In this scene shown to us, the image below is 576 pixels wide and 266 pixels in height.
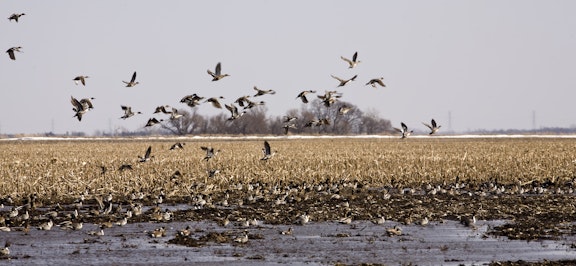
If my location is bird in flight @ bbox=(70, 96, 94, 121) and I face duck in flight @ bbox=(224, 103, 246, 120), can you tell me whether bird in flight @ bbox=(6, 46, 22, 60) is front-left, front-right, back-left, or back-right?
back-left
